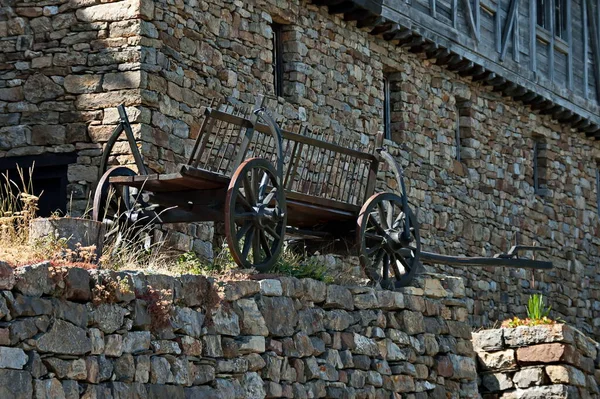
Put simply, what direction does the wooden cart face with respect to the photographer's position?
facing away from the viewer and to the right of the viewer
